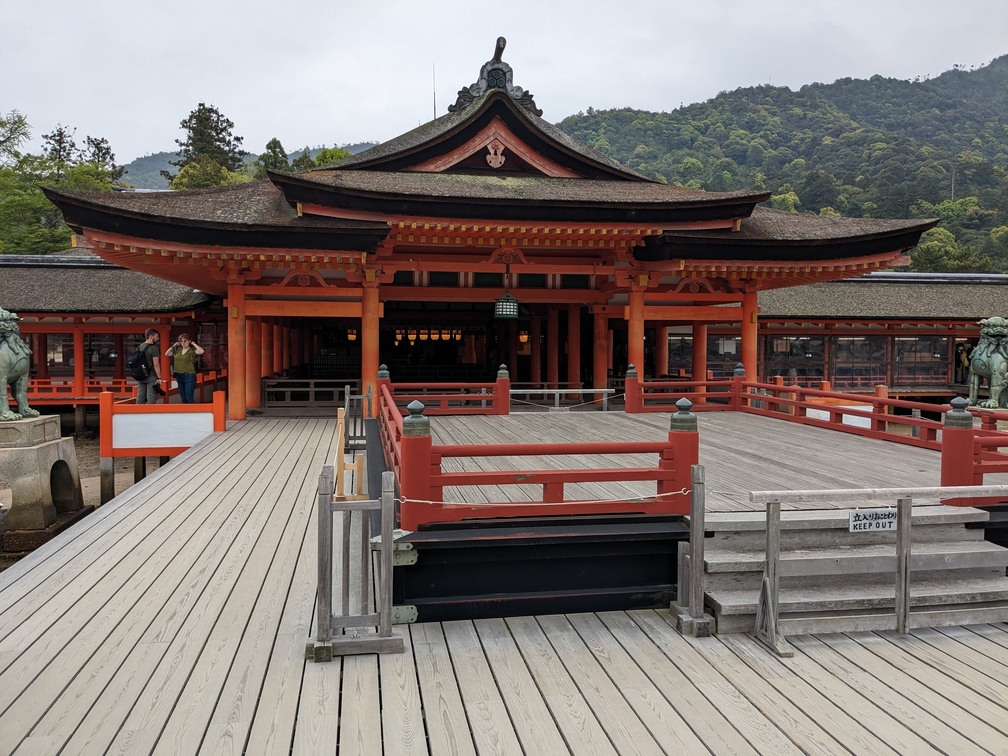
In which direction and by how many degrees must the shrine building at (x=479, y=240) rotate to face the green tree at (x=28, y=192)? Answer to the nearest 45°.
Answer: approximately 135° to its right

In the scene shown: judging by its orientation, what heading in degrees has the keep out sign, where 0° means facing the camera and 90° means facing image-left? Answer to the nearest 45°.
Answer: approximately 0°

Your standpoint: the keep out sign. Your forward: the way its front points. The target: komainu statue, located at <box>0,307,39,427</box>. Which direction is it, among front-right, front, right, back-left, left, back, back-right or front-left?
right

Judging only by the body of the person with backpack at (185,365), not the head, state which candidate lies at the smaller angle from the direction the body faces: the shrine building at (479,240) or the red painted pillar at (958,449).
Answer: the red painted pillar
